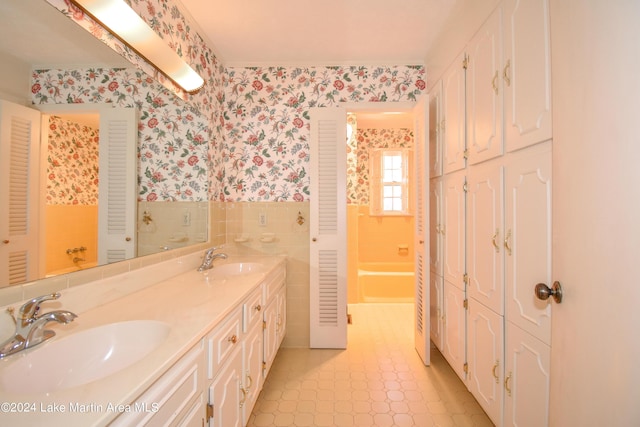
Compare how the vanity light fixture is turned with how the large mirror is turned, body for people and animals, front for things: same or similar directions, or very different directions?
same or similar directions

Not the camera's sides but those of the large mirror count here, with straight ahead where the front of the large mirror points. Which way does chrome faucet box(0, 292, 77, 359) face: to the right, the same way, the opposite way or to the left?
the same way

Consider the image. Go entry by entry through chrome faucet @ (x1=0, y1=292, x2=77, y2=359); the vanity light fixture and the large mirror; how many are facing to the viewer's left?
0

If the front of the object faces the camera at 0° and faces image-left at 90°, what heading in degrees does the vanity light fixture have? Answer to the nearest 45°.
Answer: approximately 315°

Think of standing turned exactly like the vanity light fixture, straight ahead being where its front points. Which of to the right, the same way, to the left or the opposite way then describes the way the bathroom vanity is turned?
the same way

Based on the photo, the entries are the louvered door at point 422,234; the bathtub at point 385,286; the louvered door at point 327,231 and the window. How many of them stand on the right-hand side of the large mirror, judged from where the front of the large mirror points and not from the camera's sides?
0

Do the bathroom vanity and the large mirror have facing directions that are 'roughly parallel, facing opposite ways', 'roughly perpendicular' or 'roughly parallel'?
roughly parallel

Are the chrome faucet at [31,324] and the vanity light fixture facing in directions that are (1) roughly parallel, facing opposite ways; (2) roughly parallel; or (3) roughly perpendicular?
roughly parallel

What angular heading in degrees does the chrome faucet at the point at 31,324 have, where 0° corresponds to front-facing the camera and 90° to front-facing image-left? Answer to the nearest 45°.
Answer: approximately 315°

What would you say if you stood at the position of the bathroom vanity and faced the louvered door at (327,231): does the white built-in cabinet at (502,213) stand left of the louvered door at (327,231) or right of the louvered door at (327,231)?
right
